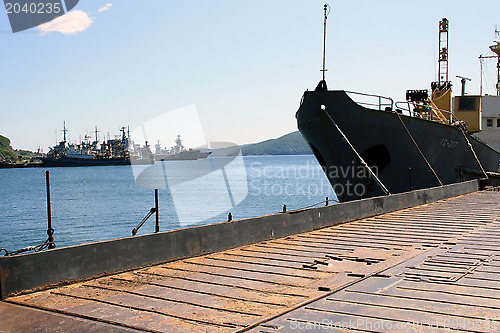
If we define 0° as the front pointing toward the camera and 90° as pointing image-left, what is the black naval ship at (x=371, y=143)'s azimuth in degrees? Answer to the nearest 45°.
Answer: approximately 45°
